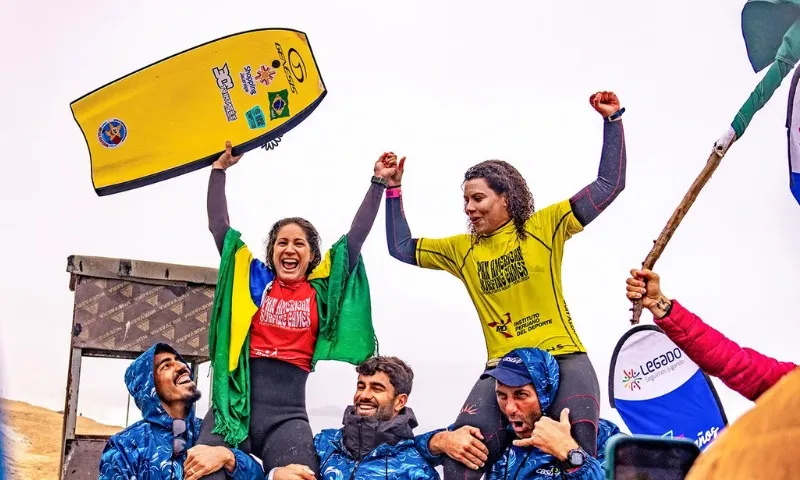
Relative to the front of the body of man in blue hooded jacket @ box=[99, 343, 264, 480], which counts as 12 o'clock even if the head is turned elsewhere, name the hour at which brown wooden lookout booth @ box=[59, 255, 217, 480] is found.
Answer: The brown wooden lookout booth is roughly at 7 o'clock from the man in blue hooded jacket.

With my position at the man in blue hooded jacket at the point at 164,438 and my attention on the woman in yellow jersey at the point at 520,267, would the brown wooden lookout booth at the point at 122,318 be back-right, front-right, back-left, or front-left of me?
back-left

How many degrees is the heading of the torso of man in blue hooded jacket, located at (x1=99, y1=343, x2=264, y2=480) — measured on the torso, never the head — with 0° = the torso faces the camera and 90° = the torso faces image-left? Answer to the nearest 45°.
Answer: approximately 315°

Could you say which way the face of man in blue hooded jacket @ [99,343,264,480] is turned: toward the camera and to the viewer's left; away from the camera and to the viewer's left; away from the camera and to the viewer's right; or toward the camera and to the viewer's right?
toward the camera and to the viewer's right

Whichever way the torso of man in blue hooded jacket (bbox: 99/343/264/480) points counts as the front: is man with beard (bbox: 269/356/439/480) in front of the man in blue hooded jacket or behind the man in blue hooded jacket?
in front

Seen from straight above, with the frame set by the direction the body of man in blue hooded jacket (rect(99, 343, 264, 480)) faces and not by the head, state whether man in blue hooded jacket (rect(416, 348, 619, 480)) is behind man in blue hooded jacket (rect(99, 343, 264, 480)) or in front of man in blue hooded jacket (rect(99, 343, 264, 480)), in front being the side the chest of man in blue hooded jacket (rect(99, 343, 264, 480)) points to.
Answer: in front
